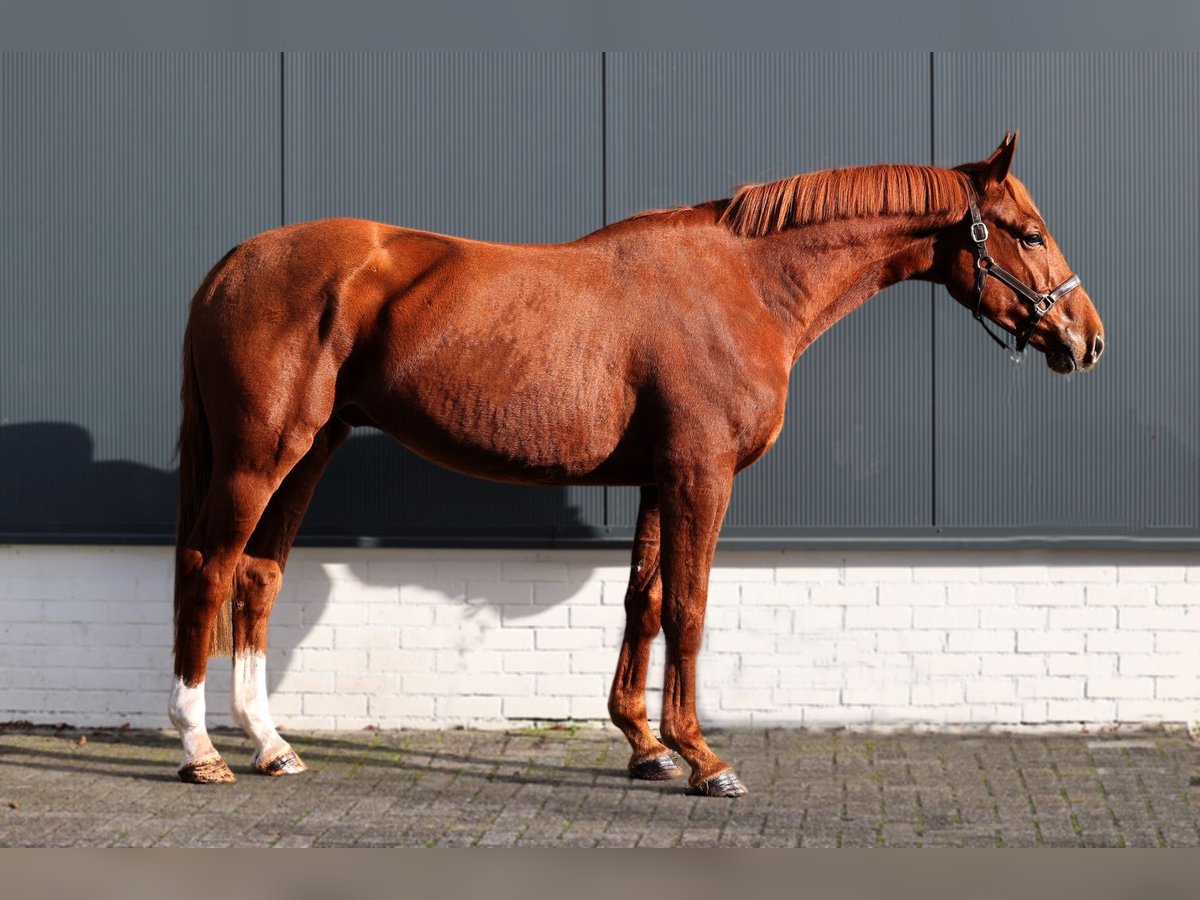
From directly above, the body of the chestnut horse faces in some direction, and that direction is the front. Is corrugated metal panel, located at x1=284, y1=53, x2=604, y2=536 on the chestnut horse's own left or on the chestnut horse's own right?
on the chestnut horse's own left

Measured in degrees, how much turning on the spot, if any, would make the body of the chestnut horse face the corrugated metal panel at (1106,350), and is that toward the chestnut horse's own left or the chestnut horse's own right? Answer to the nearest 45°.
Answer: approximately 45° to the chestnut horse's own left

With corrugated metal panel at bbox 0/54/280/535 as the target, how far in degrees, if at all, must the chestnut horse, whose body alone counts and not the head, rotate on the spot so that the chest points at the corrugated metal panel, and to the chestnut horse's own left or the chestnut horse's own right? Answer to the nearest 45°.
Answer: approximately 135° to the chestnut horse's own left

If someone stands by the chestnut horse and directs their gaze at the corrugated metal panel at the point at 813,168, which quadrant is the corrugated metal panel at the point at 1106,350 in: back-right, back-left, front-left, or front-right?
front-right

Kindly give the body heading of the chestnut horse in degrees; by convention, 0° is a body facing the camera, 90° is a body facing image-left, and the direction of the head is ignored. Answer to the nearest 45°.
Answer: approximately 270°
